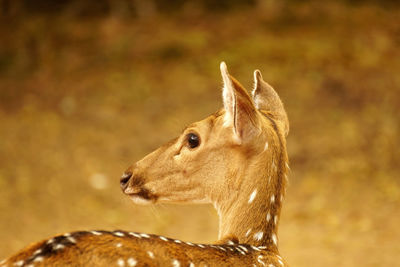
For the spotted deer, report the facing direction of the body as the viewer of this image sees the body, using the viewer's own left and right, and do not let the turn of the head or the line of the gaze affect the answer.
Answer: facing to the right of the viewer
